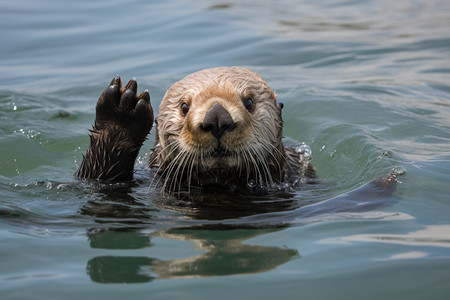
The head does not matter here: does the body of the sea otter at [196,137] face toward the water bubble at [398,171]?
no

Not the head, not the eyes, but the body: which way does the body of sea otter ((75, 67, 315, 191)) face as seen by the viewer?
toward the camera
